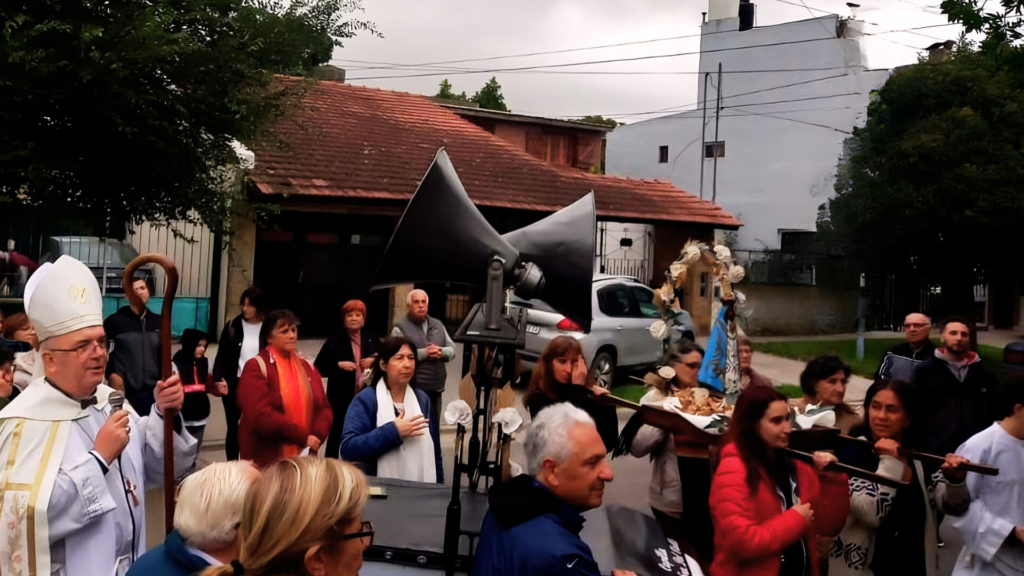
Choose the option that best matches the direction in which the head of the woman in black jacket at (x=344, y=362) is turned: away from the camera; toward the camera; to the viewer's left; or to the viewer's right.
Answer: toward the camera

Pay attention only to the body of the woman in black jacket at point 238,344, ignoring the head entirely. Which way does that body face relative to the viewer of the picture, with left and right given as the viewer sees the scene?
facing the viewer and to the right of the viewer

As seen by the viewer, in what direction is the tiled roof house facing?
toward the camera

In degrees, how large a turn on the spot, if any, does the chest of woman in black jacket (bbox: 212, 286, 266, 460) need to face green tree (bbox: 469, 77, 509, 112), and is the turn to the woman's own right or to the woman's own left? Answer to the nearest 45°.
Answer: approximately 135° to the woman's own left

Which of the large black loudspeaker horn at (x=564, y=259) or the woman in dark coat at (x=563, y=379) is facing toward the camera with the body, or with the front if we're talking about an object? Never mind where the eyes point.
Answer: the woman in dark coat

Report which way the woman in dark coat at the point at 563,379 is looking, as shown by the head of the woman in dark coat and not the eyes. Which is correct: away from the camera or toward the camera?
toward the camera

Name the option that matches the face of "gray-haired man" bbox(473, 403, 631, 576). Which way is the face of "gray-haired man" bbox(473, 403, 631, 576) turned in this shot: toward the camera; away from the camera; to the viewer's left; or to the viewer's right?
to the viewer's right

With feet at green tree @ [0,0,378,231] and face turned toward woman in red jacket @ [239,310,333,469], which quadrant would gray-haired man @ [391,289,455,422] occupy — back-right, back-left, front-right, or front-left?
front-left

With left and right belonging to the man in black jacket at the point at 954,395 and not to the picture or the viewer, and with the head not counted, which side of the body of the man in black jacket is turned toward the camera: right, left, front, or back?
front

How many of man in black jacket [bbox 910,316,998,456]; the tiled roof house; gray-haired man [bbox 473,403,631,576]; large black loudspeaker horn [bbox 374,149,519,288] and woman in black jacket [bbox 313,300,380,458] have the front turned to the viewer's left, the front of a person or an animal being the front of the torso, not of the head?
1

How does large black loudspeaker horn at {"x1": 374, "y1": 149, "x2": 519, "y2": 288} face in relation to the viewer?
to the viewer's left

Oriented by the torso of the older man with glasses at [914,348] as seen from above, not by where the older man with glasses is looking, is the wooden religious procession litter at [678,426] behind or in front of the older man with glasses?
in front

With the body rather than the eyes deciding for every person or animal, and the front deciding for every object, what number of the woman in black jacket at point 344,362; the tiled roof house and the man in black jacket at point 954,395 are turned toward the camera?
3

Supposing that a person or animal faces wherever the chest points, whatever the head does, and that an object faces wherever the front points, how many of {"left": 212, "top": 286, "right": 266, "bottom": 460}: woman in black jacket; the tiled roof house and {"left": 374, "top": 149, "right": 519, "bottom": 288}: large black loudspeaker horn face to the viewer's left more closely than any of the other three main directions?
1

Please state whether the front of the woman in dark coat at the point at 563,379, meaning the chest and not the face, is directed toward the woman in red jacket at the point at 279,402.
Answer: no

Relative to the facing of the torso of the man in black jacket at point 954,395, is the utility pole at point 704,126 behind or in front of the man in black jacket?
behind
